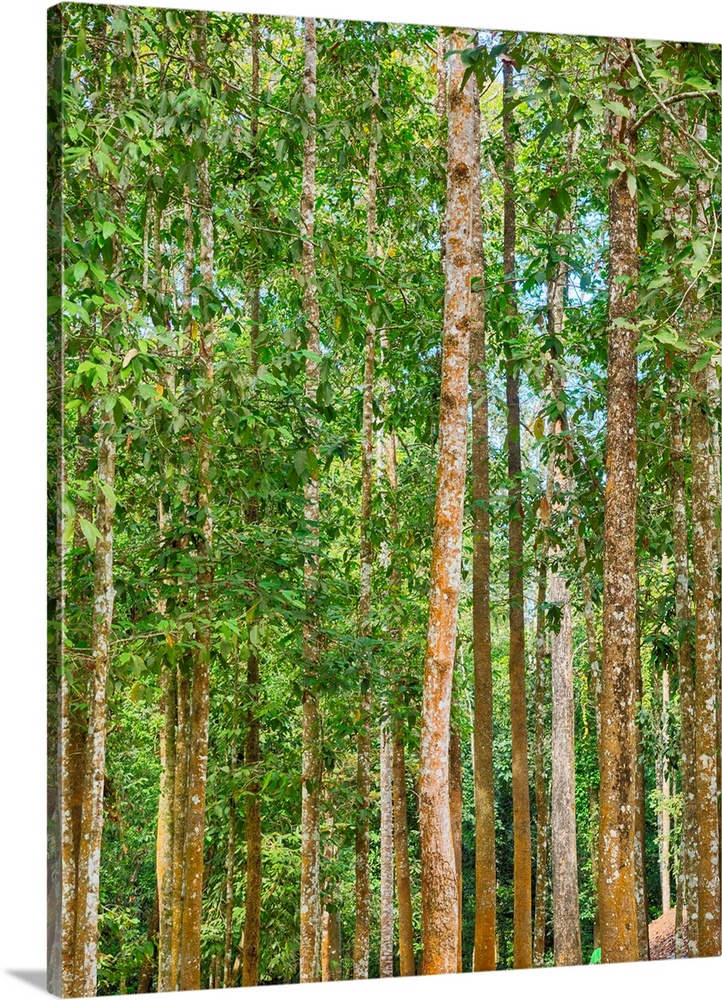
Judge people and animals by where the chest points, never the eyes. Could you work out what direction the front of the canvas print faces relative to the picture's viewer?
facing the viewer and to the right of the viewer
